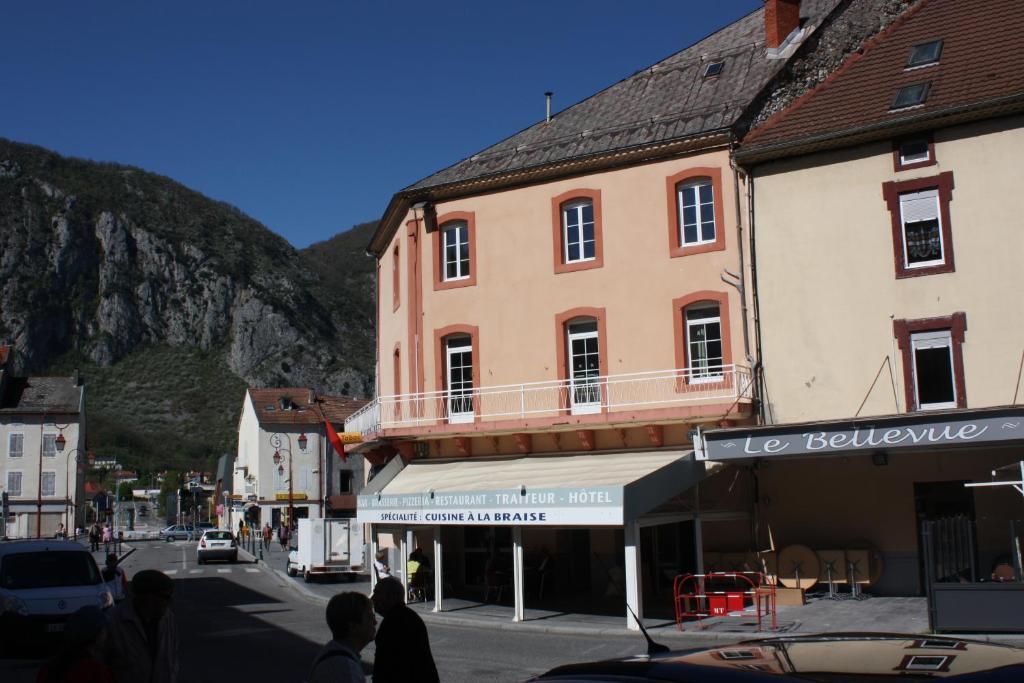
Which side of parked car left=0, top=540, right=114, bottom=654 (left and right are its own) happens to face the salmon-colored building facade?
left

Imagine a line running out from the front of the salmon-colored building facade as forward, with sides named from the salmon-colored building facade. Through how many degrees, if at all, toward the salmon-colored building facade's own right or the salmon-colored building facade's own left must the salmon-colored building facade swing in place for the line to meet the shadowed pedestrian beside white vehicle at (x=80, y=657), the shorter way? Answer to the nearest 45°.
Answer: approximately 45° to the salmon-colored building facade's own left

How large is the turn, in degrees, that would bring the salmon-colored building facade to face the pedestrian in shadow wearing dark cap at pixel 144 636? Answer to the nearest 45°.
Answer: approximately 45° to its left

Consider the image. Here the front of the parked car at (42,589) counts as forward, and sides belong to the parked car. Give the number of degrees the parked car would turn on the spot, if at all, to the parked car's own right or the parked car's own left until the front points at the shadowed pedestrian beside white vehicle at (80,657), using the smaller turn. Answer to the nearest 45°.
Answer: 0° — it already faces them

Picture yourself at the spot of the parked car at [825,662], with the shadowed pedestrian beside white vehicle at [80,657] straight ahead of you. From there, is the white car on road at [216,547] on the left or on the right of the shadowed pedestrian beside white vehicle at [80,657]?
right

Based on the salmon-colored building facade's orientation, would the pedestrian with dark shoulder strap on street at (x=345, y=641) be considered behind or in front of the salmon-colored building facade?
in front

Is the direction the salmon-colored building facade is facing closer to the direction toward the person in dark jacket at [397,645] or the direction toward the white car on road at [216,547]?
the person in dark jacket

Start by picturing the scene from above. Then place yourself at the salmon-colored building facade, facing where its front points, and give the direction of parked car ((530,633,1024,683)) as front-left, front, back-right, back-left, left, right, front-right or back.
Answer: front-left
